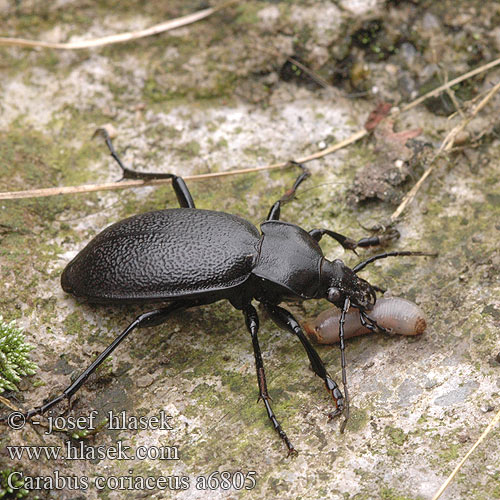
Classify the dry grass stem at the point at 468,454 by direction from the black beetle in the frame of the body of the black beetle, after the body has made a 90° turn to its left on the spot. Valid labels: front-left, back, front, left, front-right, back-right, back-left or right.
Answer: back-right

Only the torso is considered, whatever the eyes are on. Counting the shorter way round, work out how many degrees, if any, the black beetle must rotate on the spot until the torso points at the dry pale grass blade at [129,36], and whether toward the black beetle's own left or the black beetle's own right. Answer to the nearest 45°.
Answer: approximately 90° to the black beetle's own left

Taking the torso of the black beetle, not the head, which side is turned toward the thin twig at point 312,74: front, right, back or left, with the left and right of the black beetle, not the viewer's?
left

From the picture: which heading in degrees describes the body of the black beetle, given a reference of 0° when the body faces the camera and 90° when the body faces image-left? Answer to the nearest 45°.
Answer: approximately 270°

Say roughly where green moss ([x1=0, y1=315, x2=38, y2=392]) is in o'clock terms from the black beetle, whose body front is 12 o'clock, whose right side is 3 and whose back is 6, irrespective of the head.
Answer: The green moss is roughly at 5 o'clock from the black beetle.

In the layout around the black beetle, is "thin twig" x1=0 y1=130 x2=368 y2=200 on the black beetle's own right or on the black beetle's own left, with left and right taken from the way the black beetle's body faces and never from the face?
on the black beetle's own left

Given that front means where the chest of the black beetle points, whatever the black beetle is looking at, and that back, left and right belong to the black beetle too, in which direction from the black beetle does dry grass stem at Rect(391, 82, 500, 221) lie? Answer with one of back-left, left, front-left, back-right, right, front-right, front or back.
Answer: front-left

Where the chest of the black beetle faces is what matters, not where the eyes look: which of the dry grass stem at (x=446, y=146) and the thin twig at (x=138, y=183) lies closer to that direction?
the dry grass stem
